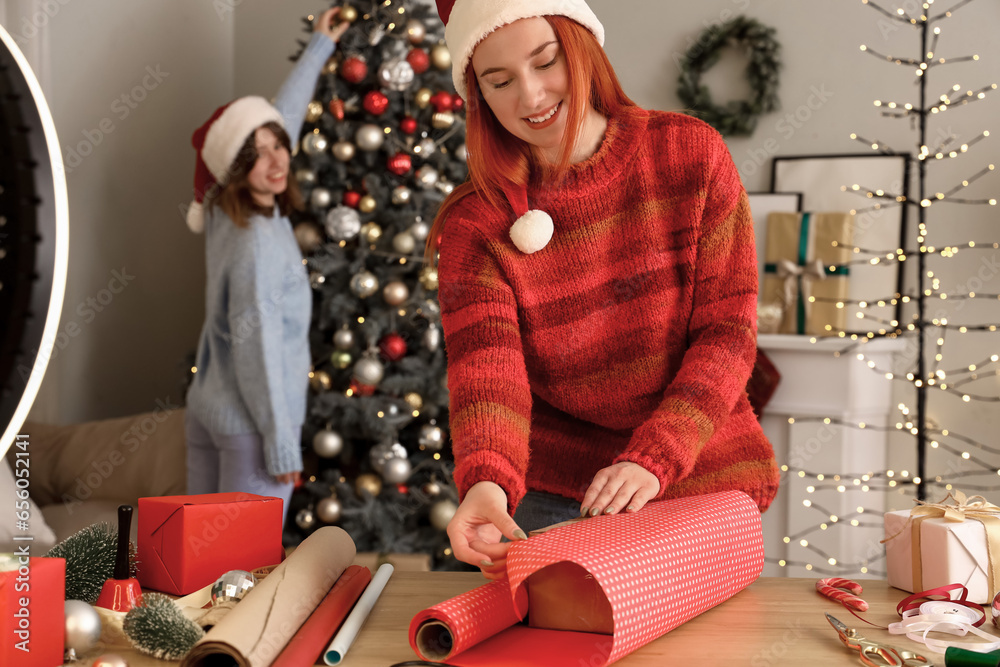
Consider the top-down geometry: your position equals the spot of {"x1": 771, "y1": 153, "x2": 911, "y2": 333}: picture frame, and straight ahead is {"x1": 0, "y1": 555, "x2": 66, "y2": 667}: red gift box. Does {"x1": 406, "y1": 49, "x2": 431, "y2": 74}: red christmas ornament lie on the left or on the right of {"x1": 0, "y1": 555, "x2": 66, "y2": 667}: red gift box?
right

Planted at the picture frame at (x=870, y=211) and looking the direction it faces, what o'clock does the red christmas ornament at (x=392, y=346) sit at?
The red christmas ornament is roughly at 2 o'clock from the picture frame.

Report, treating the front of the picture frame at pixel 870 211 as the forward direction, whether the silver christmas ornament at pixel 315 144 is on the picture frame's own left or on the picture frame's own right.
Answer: on the picture frame's own right

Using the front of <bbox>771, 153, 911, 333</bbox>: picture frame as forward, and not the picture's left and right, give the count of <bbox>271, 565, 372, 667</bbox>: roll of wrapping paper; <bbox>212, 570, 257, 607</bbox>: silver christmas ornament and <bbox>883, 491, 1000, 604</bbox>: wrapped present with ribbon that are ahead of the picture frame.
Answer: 3

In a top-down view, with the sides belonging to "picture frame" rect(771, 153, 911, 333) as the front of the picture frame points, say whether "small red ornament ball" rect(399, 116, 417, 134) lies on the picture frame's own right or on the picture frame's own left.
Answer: on the picture frame's own right

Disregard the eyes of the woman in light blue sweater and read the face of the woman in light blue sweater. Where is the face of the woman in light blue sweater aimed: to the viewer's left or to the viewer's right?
to the viewer's right

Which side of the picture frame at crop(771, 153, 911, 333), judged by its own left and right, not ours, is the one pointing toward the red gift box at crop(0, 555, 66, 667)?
front

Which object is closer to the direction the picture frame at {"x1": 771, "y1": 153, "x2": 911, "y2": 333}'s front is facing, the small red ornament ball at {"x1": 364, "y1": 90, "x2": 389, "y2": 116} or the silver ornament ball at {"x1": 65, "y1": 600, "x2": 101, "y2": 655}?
the silver ornament ball

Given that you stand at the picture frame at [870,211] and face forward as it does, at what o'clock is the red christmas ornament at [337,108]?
The red christmas ornament is roughly at 2 o'clock from the picture frame.

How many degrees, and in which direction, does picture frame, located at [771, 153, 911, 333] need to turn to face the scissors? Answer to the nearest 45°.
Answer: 0° — it already faces it

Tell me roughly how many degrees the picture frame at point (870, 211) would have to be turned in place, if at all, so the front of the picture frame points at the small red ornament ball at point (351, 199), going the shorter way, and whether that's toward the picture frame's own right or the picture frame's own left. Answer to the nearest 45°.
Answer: approximately 45° to the picture frame's own right

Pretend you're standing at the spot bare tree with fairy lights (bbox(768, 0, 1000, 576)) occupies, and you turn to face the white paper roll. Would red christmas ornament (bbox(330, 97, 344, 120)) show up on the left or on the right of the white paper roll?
right

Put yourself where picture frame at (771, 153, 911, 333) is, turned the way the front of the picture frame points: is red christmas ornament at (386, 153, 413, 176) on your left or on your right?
on your right

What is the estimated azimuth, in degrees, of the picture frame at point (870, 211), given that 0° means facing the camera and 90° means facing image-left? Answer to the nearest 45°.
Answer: approximately 0°

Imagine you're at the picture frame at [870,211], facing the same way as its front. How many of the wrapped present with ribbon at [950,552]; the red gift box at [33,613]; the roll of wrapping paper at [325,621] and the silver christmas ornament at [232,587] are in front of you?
4

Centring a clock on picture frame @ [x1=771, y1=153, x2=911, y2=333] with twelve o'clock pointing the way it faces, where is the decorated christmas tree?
The decorated christmas tree is roughly at 2 o'clock from the picture frame.
